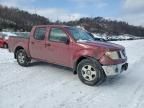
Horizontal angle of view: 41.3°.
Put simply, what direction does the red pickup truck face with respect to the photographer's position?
facing the viewer and to the right of the viewer
